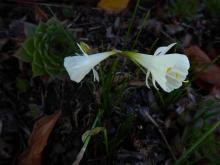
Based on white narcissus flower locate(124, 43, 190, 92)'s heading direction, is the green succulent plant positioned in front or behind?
behind

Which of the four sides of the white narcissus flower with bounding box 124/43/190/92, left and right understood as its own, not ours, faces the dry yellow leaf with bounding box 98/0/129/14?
back

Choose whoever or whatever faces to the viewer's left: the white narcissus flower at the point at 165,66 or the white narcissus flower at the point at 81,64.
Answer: the white narcissus flower at the point at 81,64

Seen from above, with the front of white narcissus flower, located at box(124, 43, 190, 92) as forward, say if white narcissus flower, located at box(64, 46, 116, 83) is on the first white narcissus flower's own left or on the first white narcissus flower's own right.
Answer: on the first white narcissus flower's own right

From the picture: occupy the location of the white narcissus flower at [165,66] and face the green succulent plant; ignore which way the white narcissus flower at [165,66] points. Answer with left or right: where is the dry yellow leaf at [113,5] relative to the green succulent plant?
right

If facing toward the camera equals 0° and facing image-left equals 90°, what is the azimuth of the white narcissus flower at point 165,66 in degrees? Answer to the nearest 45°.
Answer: approximately 315°

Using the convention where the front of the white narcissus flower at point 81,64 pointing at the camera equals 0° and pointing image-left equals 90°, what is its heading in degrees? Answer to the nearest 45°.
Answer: approximately 90°

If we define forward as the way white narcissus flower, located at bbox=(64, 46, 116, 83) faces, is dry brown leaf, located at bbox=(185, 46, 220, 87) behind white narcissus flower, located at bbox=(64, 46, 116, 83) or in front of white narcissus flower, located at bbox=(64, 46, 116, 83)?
behind

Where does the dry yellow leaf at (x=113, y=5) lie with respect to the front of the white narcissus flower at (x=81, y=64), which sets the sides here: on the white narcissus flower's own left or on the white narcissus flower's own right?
on the white narcissus flower's own right

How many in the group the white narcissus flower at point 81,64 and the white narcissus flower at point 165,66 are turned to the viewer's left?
1
